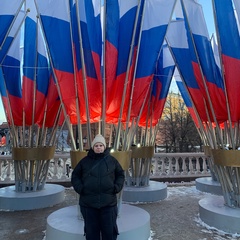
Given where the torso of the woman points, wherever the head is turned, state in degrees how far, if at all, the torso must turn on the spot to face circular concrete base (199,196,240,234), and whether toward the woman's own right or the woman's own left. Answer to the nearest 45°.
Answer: approximately 135° to the woman's own left

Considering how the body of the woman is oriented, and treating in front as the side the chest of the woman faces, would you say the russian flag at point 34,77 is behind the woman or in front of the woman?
behind

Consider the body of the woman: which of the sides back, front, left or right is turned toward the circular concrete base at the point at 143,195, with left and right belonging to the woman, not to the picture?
back

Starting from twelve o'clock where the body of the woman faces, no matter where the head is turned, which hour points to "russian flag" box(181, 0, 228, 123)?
The russian flag is roughly at 8 o'clock from the woman.

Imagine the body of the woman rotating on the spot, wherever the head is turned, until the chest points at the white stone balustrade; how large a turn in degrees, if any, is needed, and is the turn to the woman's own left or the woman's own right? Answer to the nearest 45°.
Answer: approximately 180°

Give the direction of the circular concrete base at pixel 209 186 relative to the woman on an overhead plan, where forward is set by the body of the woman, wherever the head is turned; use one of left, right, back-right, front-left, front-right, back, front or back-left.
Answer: back-left

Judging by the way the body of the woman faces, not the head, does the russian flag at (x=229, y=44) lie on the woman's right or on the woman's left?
on the woman's left

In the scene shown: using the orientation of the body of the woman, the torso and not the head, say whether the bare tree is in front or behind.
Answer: behind

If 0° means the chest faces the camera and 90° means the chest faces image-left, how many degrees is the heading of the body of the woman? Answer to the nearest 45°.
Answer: approximately 0°
